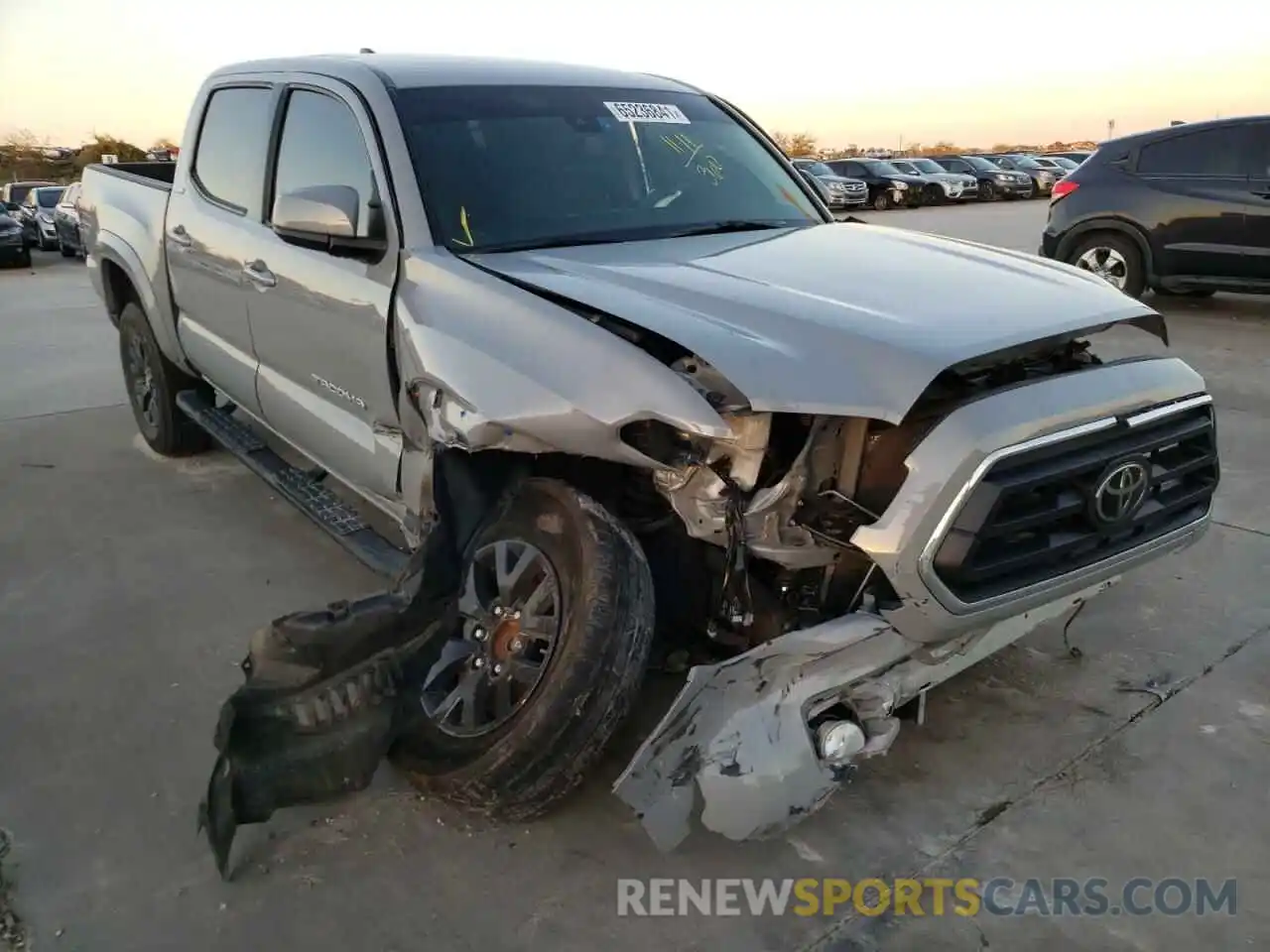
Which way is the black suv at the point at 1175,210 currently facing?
to the viewer's right

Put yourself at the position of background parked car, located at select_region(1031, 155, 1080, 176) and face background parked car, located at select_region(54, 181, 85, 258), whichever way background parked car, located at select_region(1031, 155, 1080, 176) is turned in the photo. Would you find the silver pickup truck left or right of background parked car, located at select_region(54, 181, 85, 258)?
left

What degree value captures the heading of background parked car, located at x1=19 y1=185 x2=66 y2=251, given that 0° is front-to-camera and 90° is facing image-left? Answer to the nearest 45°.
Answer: approximately 315°

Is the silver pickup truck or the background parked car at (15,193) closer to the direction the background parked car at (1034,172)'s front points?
the silver pickup truck

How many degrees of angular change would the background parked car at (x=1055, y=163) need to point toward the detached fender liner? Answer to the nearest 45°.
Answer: approximately 45° to its right

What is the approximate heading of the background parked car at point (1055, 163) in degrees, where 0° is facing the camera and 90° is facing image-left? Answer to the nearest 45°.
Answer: approximately 315°

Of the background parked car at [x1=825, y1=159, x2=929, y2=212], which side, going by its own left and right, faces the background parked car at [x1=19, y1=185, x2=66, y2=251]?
right

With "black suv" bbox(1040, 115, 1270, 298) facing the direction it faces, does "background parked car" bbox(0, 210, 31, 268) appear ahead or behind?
behind

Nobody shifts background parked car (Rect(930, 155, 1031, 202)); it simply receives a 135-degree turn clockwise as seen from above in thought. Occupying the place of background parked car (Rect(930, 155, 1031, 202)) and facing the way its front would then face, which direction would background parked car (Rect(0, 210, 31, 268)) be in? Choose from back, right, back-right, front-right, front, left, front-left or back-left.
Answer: front-left

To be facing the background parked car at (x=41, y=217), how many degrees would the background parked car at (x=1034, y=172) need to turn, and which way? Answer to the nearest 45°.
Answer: approximately 90° to its right

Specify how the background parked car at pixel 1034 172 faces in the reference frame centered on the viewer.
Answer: facing the viewer and to the right of the viewer
